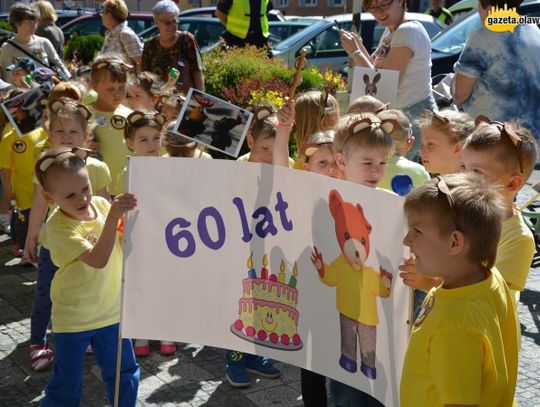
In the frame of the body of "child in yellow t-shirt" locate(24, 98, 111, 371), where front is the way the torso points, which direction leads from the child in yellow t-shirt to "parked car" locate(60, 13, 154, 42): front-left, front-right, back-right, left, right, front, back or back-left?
back

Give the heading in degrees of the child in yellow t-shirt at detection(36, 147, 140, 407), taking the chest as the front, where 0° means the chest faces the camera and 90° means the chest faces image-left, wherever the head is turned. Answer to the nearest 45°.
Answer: approximately 315°

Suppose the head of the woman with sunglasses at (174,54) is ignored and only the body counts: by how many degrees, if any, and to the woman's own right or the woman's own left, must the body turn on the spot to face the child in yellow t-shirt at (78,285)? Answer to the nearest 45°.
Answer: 0° — they already face them

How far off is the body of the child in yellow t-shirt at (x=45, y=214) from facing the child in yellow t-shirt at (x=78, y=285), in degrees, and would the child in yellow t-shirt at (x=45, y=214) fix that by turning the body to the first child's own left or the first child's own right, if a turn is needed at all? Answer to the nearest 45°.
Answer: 0° — they already face them

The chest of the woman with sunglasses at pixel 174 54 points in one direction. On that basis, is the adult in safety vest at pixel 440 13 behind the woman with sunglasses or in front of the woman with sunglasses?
behind

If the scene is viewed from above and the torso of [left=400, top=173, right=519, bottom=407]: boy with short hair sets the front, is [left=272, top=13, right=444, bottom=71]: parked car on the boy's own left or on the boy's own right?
on the boy's own right
